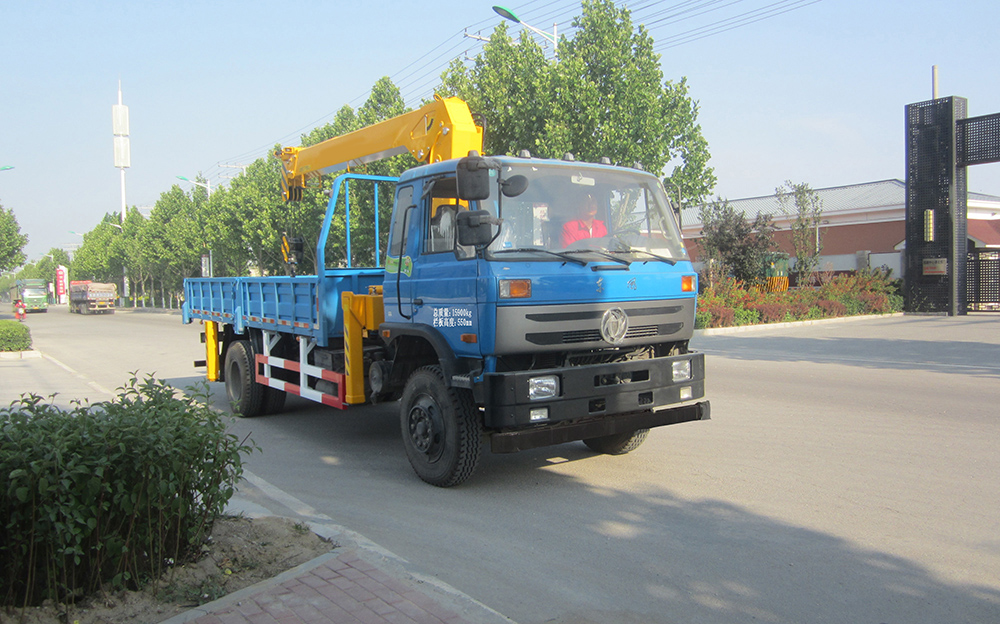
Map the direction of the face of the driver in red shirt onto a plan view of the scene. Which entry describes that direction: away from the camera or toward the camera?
toward the camera

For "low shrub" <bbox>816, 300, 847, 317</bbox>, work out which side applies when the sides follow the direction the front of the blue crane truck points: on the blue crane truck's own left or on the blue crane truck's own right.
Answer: on the blue crane truck's own left

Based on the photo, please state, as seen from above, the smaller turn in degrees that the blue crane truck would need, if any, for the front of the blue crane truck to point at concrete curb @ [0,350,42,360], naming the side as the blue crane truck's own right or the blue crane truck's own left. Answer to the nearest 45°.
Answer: approximately 180°

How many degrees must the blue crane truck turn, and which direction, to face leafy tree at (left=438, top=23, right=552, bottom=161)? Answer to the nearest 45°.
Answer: approximately 135° to its left

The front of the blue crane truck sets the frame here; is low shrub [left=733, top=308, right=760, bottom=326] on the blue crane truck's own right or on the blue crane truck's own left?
on the blue crane truck's own left

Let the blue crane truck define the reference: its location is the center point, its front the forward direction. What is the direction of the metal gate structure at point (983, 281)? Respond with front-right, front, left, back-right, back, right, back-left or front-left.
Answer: left

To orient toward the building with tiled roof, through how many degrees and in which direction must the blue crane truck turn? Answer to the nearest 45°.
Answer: approximately 90° to its left

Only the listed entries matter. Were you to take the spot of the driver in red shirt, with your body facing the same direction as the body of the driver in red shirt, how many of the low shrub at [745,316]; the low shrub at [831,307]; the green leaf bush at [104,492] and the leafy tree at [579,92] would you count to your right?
1

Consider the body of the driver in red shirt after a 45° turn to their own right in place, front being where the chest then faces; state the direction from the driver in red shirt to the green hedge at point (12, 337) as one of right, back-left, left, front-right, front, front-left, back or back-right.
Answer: back-right

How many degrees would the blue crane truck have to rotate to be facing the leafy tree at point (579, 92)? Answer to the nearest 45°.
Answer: approximately 135° to its left

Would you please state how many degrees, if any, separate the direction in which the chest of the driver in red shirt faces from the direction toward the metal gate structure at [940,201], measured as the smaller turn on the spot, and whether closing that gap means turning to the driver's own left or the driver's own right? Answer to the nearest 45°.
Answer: approximately 90° to the driver's own left

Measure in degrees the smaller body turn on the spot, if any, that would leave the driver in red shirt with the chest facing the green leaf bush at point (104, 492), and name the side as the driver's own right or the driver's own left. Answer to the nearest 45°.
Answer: approximately 90° to the driver's own right

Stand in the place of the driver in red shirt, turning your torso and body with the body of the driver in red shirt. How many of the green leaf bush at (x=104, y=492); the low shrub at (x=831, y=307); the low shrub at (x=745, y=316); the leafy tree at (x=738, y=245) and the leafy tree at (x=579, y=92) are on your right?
1
